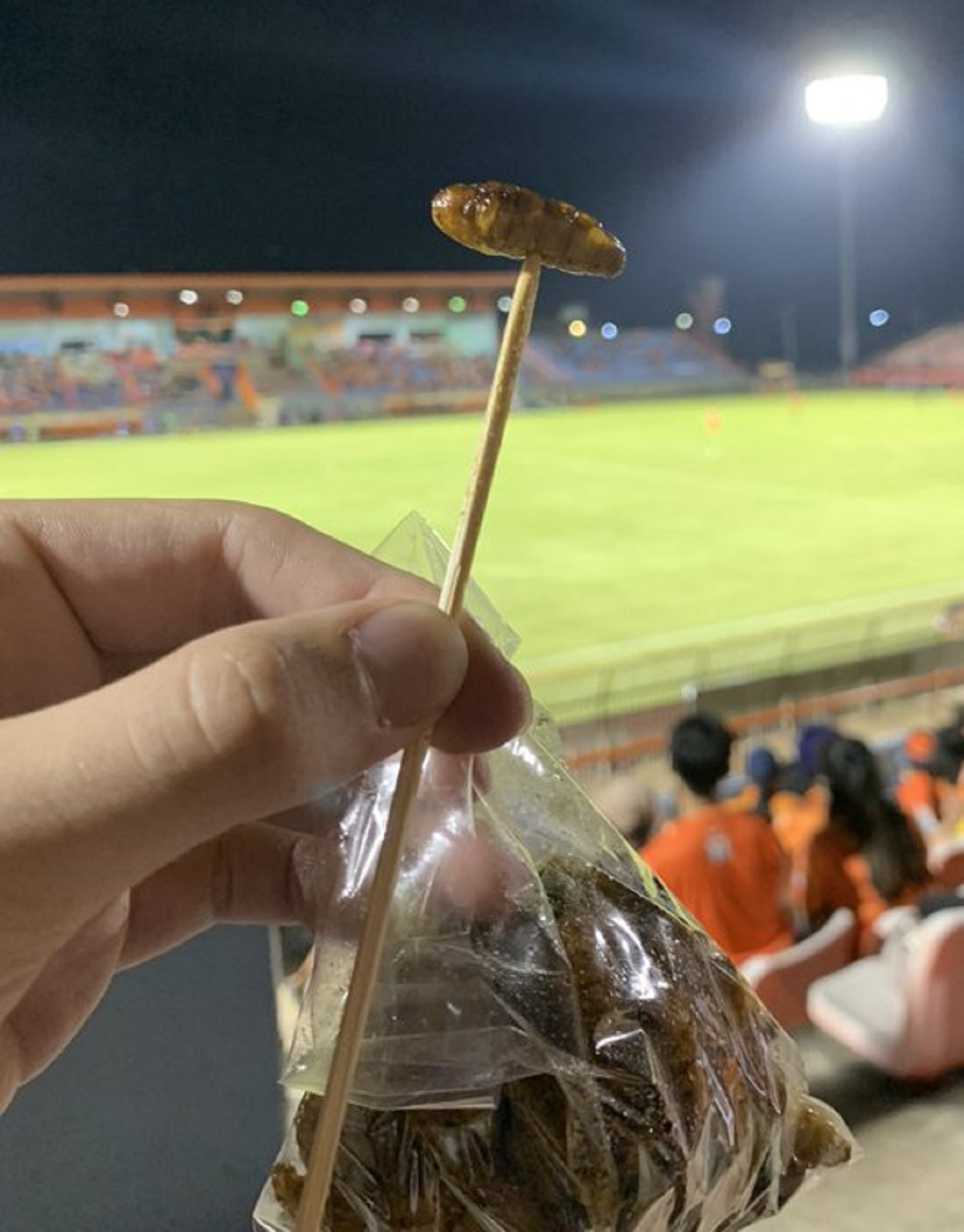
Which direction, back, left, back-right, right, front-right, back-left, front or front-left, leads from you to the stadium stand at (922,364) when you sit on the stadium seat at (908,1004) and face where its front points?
front-right

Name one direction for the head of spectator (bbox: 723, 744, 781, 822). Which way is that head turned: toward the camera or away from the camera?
away from the camera

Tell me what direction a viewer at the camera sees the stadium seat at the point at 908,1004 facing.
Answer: facing away from the viewer and to the left of the viewer

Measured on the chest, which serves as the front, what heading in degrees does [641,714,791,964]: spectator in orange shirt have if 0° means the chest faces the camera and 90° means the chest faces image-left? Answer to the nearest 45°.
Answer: approximately 180°

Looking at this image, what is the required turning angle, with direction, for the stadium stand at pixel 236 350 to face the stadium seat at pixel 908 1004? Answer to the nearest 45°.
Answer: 0° — it already faces it

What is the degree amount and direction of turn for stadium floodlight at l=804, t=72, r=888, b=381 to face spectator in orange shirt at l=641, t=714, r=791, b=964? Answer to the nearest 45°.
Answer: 0° — it already faces them

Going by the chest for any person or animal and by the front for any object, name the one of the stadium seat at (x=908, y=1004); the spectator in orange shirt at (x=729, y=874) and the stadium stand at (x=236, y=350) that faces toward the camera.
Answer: the stadium stand

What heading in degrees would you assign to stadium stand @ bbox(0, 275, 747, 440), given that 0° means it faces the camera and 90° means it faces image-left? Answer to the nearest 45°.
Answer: approximately 0°

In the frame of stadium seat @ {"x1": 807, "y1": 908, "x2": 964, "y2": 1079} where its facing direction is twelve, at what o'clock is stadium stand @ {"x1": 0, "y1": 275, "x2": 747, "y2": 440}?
The stadium stand is roughly at 12 o'clock from the stadium seat.

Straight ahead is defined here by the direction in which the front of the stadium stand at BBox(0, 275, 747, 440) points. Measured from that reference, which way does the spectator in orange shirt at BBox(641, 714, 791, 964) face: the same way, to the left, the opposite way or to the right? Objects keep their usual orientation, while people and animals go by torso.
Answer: the opposite way

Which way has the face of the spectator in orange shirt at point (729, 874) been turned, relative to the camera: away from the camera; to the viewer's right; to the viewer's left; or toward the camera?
away from the camera

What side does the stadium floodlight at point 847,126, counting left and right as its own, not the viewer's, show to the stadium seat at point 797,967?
front

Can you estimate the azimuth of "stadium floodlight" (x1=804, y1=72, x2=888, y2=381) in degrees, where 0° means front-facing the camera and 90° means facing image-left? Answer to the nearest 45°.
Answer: approximately 0°

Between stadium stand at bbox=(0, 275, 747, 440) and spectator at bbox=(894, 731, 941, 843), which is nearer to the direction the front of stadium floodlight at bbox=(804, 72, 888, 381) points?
the spectator

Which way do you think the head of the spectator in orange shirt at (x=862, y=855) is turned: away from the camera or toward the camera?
away from the camera

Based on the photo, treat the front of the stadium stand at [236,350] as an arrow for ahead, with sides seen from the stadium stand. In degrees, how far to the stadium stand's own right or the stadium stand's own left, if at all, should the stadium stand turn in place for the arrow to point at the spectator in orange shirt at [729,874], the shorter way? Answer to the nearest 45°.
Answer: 0° — it already faces them

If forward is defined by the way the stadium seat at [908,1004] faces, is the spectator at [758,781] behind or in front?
in front
